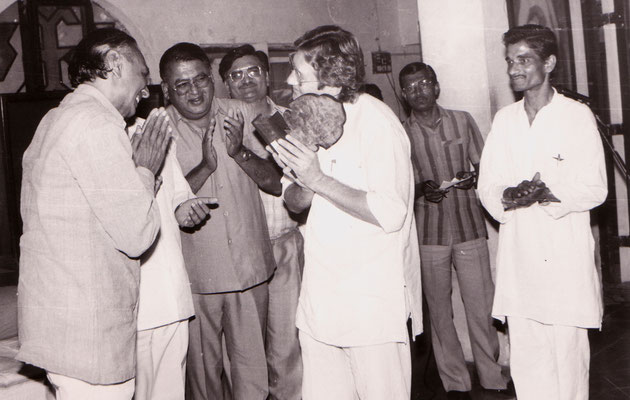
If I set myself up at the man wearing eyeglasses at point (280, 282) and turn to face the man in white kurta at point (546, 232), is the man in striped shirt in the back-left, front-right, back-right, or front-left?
front-left

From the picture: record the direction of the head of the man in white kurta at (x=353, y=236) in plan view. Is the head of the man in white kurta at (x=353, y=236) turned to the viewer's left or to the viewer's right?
to the viewer's left

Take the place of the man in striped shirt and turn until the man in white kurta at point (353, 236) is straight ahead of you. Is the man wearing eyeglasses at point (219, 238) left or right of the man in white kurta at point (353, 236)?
right

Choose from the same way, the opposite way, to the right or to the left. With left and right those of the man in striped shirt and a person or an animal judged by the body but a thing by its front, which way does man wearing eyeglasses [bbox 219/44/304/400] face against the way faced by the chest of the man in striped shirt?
the same way

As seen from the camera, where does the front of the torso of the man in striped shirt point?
toward the camera

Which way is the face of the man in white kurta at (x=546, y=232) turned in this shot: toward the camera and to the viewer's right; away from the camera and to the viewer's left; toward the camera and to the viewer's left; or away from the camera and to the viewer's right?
toward the camera and to the viewer's left

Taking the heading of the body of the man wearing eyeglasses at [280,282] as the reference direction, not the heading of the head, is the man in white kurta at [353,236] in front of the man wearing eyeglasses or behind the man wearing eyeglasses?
in front

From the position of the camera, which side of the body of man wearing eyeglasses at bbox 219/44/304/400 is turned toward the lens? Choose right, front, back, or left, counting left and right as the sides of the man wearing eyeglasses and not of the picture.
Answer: front

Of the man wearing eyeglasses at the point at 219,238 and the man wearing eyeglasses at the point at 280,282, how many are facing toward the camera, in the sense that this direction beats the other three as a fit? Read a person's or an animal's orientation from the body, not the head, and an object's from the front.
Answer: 2

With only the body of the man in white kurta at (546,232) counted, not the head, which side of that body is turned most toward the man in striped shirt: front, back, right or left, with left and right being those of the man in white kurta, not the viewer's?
right

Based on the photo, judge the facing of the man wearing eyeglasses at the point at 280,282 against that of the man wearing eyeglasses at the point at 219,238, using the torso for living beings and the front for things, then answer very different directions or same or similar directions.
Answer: same or similar directions

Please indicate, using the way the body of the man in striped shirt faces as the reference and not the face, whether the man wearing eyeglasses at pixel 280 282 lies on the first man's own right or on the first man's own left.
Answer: on the first man's own right

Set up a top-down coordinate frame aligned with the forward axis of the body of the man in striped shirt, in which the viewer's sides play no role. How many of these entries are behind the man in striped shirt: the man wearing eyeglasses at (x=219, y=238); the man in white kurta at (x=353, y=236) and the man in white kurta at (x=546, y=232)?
0

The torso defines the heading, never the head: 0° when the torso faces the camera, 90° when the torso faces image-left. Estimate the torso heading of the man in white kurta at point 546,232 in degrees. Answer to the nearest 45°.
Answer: approximately 45°
